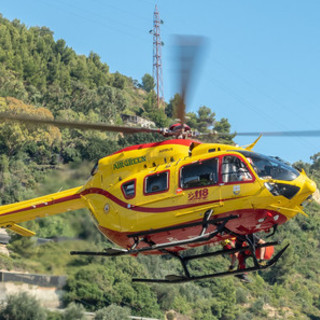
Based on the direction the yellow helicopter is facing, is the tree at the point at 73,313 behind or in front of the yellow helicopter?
behind

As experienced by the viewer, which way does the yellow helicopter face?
facing the viewer and to the right of the viewer

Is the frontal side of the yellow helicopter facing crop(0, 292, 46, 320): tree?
no
